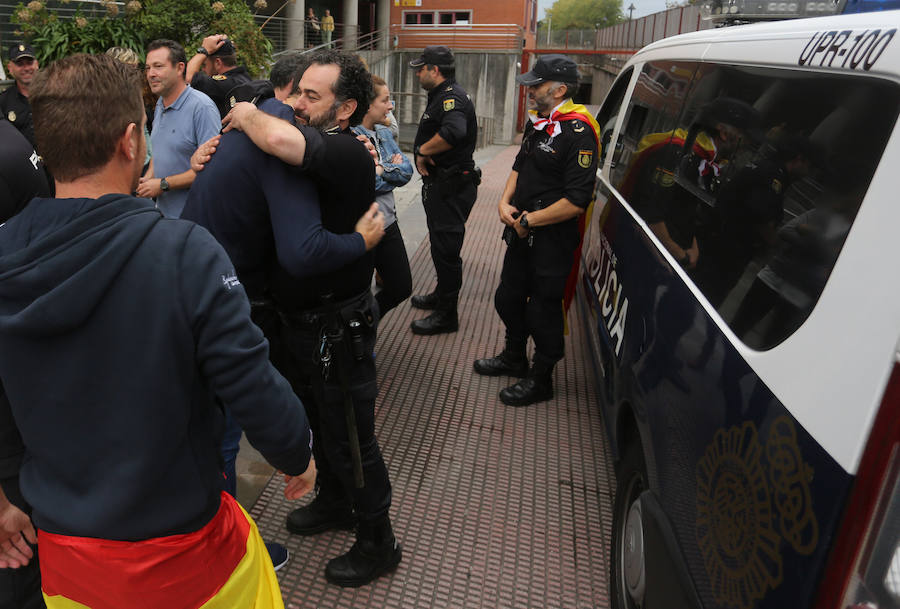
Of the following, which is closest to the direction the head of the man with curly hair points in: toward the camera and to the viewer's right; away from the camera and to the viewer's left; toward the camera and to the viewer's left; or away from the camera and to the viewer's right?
toward the camera and to the viewer's left

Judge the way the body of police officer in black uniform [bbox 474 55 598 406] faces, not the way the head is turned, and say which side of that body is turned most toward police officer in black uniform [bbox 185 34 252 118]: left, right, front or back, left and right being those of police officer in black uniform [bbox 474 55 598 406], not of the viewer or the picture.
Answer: right

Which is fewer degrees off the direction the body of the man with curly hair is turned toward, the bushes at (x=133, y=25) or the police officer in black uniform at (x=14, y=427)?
the police officer in black uniform

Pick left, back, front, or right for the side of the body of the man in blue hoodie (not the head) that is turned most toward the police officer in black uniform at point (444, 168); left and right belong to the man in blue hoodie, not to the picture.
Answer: front

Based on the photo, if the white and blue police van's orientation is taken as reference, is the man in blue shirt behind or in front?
in front

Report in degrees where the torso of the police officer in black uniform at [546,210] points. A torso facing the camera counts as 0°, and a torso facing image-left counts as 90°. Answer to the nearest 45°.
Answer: approximately 45°

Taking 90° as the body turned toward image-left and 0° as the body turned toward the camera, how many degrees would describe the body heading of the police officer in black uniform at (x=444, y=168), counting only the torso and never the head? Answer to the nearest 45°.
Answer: approximately 90°

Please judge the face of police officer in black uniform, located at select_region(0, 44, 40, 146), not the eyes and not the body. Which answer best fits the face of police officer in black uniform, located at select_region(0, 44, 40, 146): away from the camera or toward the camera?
toward the camera

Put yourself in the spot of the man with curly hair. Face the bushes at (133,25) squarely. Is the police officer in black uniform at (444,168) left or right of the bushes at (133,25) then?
right

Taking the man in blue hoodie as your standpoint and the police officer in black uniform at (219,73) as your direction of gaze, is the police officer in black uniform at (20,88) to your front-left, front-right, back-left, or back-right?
front-left

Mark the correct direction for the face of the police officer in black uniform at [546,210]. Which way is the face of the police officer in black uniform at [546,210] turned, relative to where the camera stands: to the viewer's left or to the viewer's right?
to the viewer's left
